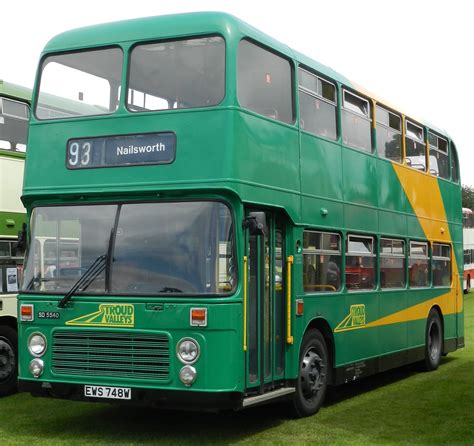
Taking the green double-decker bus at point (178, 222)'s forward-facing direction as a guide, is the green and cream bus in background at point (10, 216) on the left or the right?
on its right

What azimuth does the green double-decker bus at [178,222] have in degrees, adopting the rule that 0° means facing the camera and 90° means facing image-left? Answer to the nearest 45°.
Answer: approximately 45°

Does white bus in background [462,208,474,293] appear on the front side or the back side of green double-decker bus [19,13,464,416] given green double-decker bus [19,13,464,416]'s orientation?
on the back side
